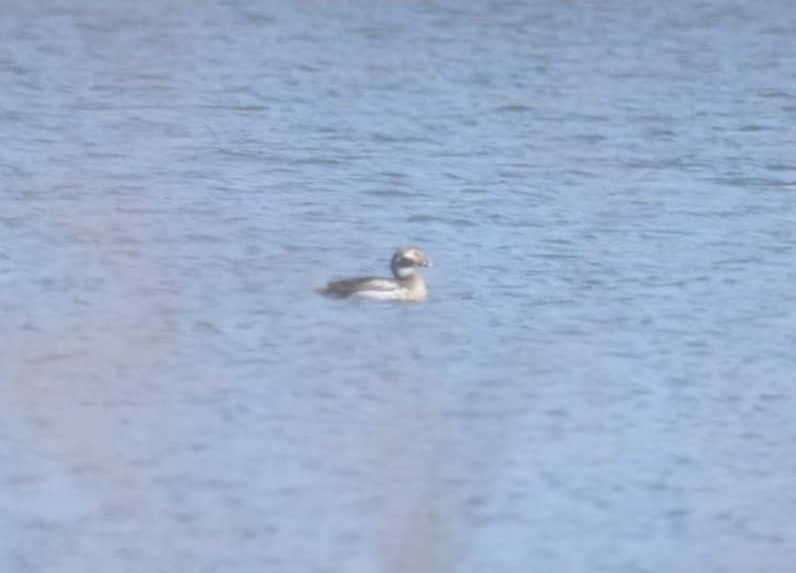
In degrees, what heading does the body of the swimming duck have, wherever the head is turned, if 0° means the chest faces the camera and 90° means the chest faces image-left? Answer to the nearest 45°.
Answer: approximately 270°
